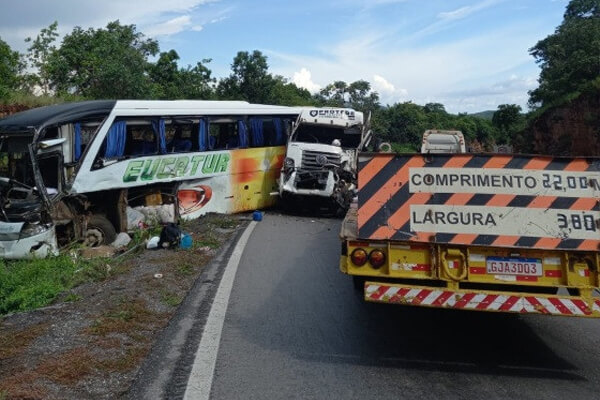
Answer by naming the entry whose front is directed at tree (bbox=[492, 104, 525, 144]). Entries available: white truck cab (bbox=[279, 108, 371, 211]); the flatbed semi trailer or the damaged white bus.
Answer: the flatbed semi trailer

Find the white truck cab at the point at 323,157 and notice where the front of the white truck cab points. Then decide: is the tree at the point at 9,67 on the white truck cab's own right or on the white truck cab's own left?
on the white truck cab's own right

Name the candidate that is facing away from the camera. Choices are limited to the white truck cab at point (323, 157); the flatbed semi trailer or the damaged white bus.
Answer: the flatbed semi trailer

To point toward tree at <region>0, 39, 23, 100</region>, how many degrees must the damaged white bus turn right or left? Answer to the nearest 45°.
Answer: approximately 135° to its right

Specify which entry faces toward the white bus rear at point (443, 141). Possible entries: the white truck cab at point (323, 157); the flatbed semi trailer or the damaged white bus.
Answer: the flatbed semi trailer

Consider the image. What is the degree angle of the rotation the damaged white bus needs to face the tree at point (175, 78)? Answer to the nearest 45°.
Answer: approximately 135° to its right

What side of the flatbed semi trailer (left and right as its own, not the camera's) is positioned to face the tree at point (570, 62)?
front

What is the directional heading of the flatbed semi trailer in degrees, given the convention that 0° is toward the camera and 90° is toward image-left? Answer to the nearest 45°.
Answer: approximately 180°

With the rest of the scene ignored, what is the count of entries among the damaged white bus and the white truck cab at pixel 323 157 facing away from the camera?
0

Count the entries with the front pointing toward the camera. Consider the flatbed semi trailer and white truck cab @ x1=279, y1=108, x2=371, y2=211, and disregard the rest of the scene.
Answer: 1

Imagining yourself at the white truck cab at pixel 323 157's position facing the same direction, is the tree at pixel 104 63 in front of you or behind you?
behind

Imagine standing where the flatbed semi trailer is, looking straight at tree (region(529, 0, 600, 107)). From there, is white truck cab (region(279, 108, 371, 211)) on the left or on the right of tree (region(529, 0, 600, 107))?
left

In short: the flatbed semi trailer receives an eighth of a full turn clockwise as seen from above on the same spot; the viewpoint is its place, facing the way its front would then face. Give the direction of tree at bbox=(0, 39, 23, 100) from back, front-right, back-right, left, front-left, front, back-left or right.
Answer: left

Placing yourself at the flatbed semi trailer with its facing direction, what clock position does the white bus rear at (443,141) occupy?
The white bus rear is roughly at 12 o'clock from the flatbed semi trailer.

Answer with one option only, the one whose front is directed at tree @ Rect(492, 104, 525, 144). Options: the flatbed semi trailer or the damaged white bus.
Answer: the flatbed semi trailer
